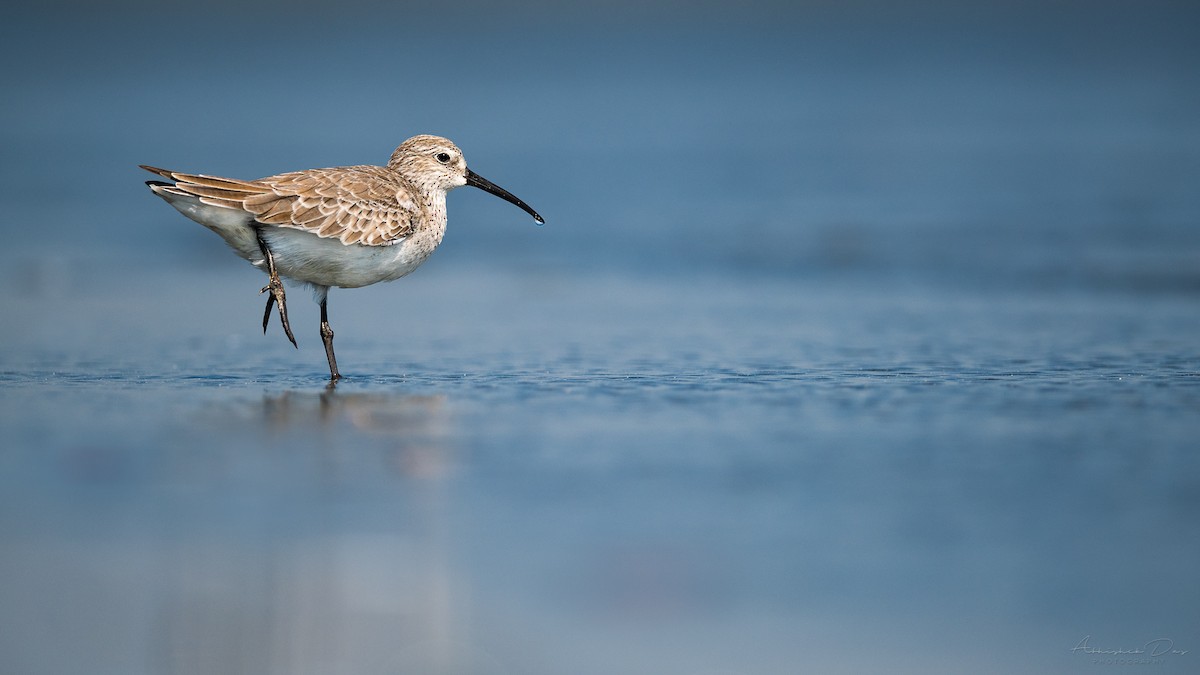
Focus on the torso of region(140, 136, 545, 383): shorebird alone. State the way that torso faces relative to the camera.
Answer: to the viewer's right
